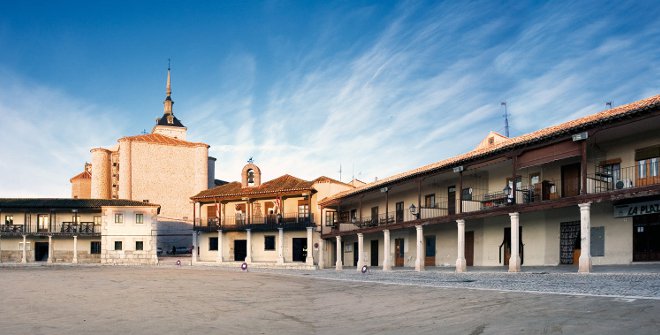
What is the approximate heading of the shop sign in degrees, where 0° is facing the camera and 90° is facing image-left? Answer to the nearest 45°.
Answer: approximately 45°

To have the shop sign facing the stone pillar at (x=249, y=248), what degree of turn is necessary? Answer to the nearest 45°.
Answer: approximately 90° to its right

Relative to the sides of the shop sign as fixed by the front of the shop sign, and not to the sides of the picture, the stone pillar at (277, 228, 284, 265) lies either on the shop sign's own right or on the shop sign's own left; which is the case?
on the shop sign's own right

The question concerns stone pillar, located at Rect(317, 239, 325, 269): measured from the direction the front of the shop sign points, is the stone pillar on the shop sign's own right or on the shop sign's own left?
on the shop sign's own right
